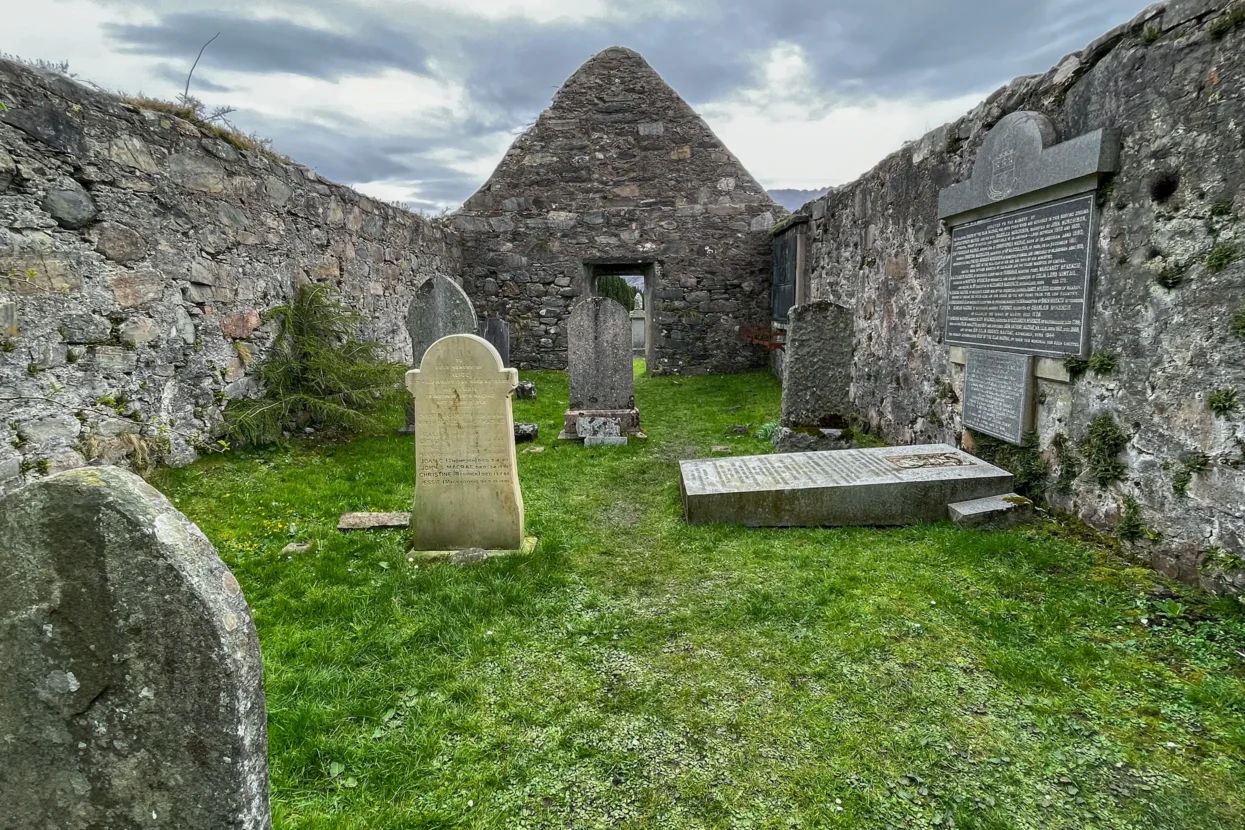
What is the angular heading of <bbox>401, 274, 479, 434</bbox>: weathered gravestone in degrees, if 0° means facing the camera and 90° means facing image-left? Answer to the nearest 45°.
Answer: approximately 0°

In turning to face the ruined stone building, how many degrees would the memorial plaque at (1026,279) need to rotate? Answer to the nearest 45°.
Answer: approximately 90° to its right

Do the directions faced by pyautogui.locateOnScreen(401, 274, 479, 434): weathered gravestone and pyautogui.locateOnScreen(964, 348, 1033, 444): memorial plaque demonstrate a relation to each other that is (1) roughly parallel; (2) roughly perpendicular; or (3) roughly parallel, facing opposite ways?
roughly perpendicular

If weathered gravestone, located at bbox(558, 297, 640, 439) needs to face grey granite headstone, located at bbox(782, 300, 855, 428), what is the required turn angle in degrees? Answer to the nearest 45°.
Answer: approximately 45° to its left

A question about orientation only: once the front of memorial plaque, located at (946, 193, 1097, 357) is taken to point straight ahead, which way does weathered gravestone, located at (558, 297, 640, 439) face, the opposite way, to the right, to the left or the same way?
to the left

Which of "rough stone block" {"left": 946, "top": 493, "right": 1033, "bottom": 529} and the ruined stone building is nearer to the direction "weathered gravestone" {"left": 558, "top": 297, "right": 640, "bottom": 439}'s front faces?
the rough stone block

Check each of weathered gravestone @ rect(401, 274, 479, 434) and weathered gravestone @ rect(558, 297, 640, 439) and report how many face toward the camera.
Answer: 2

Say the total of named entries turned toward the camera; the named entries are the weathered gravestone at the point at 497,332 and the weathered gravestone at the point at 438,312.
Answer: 2

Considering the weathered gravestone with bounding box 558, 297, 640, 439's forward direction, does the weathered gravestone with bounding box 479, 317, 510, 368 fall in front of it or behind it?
behind
